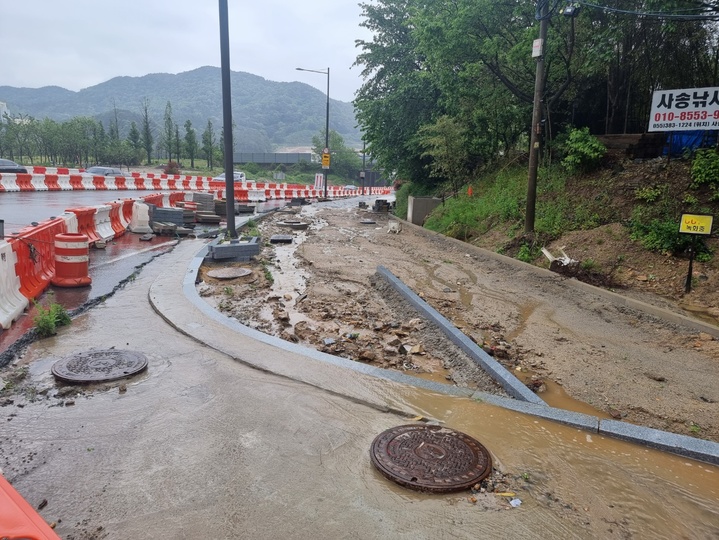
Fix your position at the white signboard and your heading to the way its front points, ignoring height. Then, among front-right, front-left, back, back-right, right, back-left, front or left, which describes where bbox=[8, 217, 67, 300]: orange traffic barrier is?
front-right

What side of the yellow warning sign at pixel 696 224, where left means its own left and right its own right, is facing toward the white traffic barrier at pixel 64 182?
right

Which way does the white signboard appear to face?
toward the camera

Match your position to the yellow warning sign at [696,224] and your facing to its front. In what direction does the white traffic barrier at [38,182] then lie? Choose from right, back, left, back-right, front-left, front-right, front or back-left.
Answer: right

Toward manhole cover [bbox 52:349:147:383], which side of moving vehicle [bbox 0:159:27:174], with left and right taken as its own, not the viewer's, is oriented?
right

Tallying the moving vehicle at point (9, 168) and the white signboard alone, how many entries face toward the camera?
1

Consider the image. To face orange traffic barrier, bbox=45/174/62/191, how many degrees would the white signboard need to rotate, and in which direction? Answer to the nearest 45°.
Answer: approximately 90° to its right

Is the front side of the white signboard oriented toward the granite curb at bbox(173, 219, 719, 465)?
yes

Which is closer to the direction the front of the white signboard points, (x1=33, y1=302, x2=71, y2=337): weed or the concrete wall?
the weed

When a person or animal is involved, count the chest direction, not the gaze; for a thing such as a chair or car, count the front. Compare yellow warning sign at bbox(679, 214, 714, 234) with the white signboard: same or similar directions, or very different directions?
same or similar directions

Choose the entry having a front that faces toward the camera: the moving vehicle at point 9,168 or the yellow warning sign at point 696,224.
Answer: the yellow warning sign

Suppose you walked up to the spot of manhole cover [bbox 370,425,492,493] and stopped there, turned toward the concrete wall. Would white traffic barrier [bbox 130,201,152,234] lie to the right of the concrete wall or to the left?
left

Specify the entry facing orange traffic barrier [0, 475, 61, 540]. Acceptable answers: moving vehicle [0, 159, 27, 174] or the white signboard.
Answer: the white signboard
